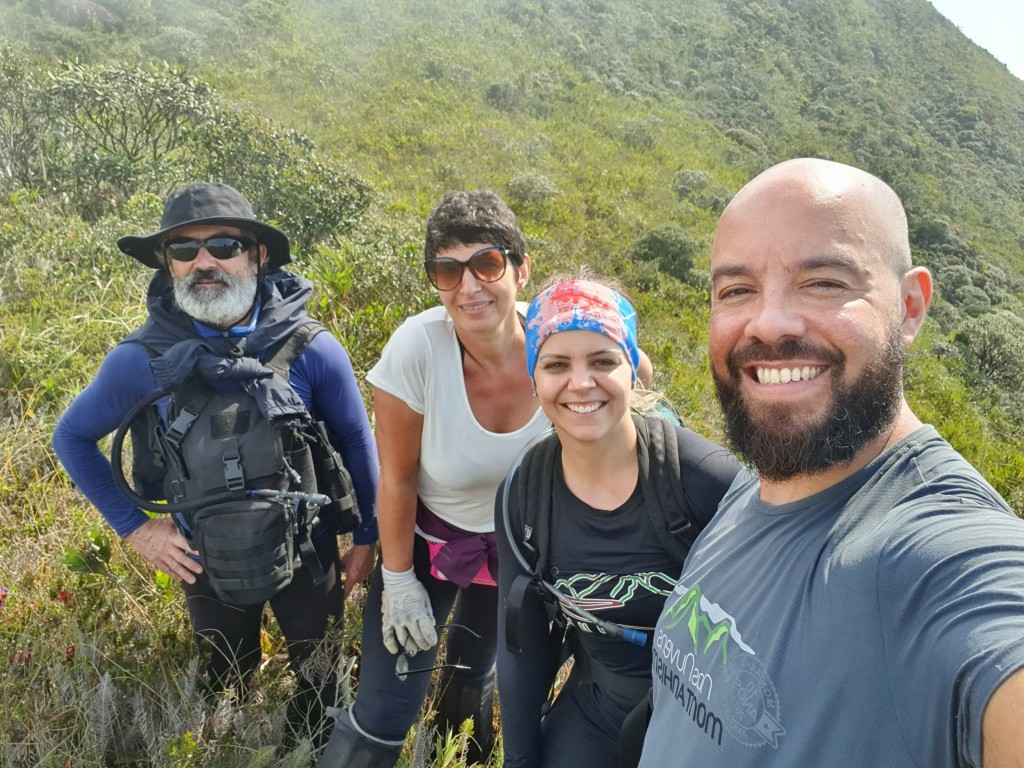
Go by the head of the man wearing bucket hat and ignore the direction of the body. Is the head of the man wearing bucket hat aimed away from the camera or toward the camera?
toward the camera

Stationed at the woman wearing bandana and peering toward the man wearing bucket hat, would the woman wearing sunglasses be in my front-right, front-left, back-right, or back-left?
front-right

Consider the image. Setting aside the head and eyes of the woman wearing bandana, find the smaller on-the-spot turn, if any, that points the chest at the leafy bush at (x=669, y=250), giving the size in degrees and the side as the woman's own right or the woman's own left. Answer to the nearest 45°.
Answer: approximately 180°

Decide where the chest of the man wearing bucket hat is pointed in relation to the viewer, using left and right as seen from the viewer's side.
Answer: facing the viewer

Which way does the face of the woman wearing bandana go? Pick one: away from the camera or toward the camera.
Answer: toward the camera

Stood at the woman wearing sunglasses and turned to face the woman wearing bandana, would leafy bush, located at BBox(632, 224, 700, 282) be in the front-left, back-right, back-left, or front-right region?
back-left

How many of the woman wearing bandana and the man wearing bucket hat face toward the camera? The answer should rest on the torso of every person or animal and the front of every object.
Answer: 2

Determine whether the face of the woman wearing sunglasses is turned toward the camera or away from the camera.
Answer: toward the camera

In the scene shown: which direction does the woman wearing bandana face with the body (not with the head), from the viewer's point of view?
toward the camera
